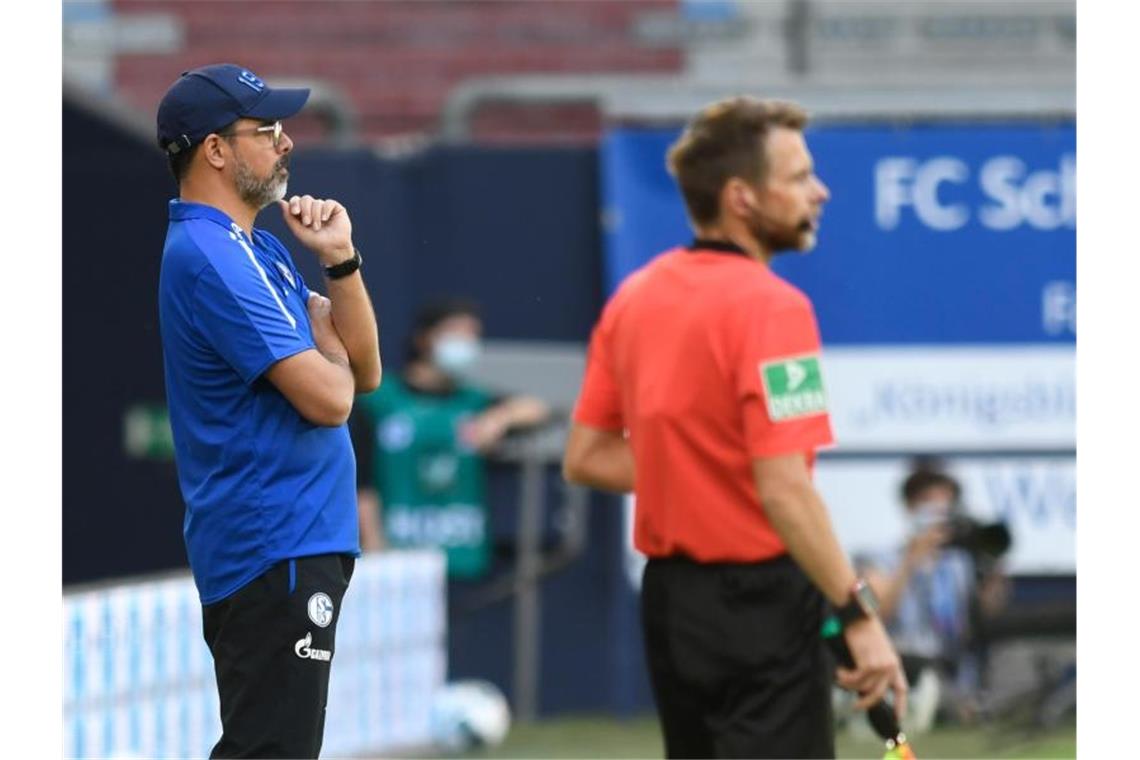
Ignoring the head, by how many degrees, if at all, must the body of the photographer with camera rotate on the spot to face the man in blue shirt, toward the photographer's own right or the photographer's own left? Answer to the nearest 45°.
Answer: approximately 45° to the photographer's own right

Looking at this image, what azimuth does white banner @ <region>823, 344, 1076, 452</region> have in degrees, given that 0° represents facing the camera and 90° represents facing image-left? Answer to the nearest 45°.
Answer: approximately 0°

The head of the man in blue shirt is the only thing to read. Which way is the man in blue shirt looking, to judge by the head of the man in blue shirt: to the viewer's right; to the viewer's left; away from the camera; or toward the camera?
to the viewer's right

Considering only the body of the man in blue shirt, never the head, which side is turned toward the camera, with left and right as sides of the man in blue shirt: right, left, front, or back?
right

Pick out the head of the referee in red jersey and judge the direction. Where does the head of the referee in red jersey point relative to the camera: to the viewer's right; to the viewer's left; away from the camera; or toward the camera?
to the viewer's right

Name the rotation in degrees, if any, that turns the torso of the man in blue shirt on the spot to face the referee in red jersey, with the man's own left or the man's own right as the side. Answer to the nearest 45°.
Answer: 0° — they already face them
